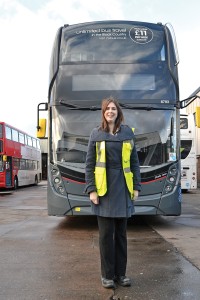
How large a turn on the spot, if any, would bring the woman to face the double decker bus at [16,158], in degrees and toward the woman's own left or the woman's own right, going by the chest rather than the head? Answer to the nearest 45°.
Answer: approximately 180°

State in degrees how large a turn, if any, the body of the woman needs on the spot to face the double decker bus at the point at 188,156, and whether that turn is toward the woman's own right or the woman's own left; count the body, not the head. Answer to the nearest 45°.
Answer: approximately 180°

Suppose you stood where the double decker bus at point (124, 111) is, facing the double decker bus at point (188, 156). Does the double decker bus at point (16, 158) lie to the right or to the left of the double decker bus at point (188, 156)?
left

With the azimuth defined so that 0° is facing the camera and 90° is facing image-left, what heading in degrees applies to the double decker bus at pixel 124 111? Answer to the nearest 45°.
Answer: approximately 0°

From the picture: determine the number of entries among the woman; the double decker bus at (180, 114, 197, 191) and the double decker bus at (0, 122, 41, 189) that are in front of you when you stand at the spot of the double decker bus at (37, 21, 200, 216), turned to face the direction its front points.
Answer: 1

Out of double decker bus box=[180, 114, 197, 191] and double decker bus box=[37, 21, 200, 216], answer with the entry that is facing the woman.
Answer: double decker bus box=[37, 21, 200, 216]

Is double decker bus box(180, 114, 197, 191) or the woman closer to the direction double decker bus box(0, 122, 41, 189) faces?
the woman
